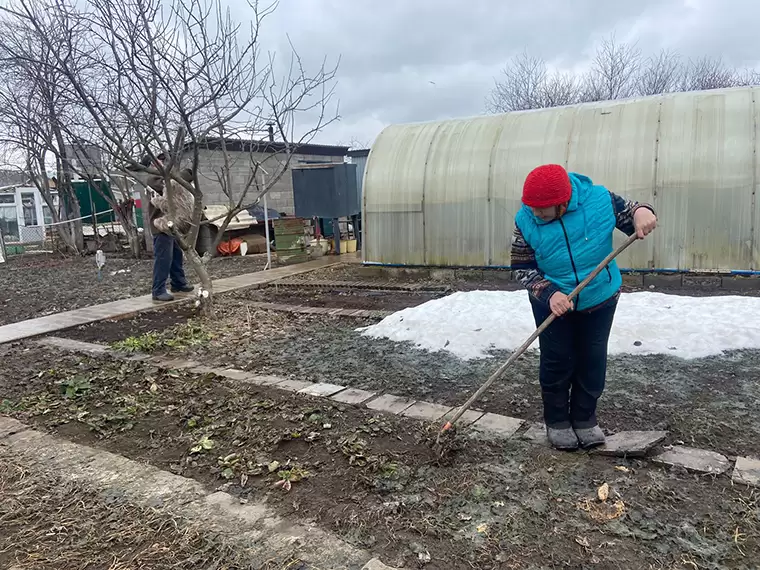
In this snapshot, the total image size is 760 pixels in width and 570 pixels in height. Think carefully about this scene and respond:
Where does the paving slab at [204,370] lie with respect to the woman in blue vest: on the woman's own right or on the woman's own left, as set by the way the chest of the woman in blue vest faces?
on the woman's own right

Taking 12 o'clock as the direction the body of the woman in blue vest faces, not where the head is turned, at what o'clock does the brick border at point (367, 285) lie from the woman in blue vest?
The brick border is roughly at 5 o'clock from the woman in blue vest.

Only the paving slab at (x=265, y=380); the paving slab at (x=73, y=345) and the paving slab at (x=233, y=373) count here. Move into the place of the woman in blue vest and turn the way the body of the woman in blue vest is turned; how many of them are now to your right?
3

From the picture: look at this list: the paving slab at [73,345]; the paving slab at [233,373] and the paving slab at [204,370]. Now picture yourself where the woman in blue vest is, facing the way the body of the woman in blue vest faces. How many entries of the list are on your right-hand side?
3

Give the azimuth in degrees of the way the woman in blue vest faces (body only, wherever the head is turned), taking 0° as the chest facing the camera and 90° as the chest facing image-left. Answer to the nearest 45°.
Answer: approximately 0°

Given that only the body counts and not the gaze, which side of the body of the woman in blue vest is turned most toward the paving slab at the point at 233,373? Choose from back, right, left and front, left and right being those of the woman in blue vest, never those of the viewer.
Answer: right

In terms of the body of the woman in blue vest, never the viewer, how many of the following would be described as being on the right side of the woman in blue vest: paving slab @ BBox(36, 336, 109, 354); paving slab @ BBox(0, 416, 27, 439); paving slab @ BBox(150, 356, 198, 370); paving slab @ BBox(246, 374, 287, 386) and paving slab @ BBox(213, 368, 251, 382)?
5

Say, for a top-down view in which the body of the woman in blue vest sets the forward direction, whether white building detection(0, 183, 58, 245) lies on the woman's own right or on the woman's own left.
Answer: on the woman's own right
